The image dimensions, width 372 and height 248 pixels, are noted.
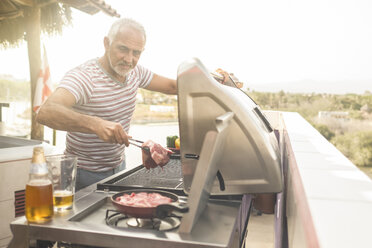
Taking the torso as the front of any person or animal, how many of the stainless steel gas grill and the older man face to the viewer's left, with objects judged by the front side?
1

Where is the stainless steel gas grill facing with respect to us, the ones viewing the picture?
facing to the left of the viewer

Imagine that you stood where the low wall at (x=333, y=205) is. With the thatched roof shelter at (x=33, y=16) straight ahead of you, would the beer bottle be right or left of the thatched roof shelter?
left

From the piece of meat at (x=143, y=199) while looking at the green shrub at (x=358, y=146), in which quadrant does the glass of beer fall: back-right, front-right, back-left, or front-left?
back-left

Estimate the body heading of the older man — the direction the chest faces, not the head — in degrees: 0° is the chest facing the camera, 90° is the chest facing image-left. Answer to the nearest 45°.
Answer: approximately 315°
